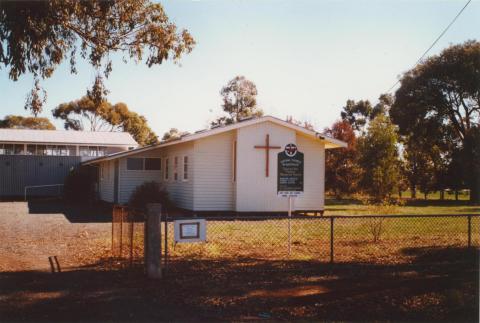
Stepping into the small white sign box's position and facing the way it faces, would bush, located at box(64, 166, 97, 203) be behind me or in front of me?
behind

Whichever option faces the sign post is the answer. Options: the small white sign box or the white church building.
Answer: the white church building

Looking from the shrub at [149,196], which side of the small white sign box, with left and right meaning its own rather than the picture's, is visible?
back

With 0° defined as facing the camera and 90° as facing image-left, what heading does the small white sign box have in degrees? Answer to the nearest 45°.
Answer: approximately 0°

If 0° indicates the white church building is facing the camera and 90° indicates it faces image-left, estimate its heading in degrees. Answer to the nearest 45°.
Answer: approximately 0°

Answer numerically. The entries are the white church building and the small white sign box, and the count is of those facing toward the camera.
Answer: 2

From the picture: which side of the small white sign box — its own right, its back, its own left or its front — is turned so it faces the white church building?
back

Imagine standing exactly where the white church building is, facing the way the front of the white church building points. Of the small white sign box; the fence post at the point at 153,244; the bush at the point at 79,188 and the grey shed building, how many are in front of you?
2

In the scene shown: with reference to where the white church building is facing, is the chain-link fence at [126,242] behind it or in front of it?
in front

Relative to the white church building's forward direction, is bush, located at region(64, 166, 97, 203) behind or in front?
behind

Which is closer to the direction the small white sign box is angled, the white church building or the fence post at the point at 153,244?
the fence post

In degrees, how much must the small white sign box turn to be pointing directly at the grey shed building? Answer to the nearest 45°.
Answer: approximately 180°
